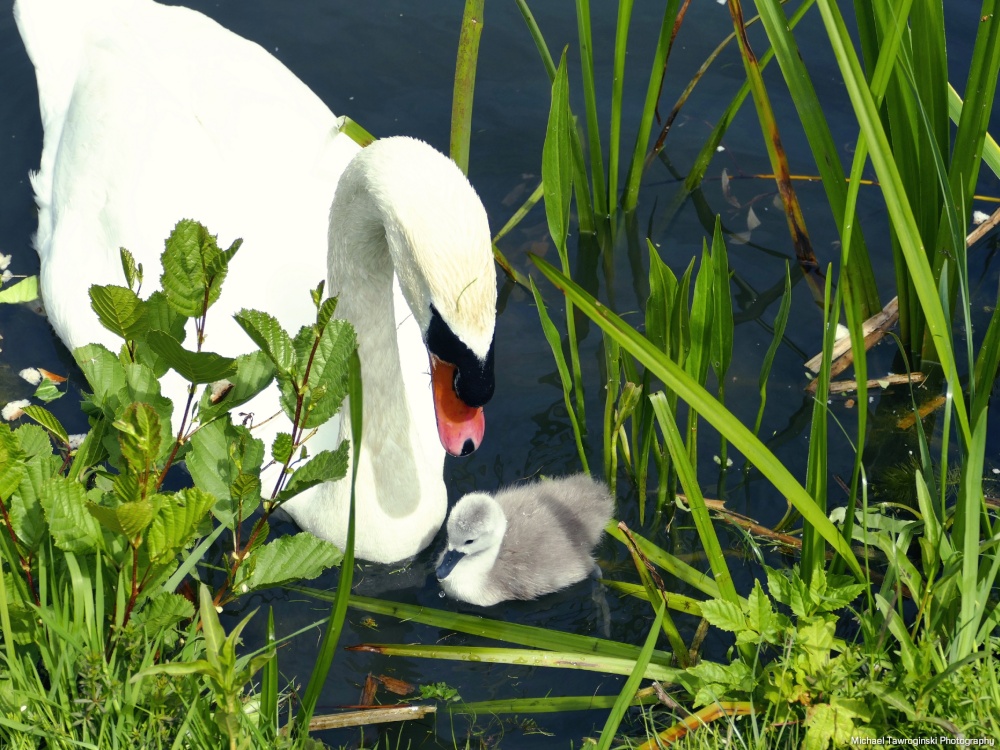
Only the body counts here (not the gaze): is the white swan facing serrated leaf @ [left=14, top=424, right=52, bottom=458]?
no

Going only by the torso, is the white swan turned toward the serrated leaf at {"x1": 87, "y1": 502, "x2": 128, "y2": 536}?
no

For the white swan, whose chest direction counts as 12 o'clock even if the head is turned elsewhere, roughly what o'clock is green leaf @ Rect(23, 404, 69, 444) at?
The green leaf is roughly at 2 o'clock from the white swan.

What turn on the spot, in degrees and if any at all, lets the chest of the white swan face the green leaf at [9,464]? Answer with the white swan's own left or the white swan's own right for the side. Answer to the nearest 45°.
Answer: approximately 45° to the white swan's own right

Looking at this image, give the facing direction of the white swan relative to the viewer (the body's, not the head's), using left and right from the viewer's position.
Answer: facing the viewer and to the right of the viewer

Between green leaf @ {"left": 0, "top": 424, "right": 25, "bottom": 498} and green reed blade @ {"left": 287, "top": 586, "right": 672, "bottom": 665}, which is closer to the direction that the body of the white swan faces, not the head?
the green reed blade

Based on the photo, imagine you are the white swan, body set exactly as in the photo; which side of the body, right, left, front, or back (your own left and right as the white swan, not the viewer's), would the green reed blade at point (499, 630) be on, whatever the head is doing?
front

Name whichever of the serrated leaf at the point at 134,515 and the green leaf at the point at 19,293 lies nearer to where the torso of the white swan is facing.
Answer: the serrated leaf

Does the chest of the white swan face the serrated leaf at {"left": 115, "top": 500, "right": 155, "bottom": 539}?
no

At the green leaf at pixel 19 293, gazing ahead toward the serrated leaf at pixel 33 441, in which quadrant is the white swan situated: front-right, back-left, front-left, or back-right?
front-left
